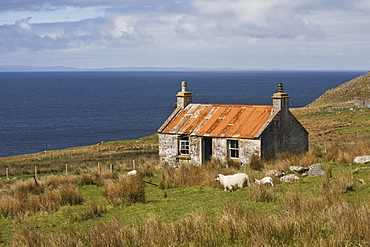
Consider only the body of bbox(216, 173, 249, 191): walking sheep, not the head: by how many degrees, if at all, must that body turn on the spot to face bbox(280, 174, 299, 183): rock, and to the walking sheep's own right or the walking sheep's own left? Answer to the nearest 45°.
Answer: approximately 180°

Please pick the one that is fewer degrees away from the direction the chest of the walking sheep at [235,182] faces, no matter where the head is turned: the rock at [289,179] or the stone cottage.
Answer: the stone cottage

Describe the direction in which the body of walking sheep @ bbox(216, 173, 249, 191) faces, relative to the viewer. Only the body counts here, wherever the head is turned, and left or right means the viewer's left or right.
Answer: facing to the left of the viewer

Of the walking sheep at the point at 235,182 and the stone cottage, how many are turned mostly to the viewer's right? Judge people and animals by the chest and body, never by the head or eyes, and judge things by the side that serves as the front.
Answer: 0

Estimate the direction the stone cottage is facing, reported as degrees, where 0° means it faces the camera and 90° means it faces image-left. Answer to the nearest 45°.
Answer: approximately 45°

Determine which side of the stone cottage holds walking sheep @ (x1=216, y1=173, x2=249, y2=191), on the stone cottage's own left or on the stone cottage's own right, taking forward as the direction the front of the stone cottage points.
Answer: on the stone cottage's own left

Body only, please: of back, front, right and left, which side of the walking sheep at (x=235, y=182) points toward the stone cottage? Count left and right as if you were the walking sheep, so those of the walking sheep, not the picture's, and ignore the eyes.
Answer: right
